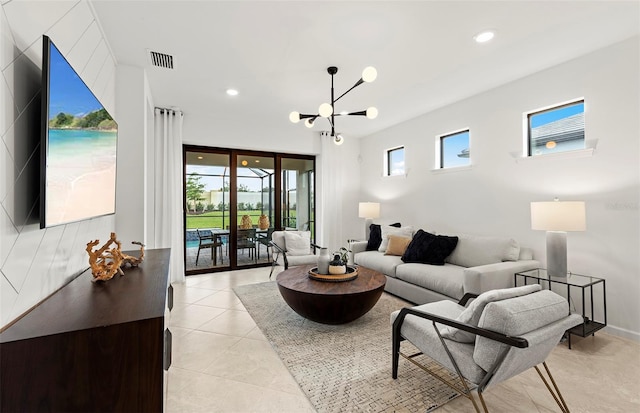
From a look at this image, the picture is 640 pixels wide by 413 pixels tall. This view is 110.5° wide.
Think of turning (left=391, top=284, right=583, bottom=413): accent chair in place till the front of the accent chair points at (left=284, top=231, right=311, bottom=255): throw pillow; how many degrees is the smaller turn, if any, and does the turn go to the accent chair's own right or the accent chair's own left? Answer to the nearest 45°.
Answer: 0° — it already faces it

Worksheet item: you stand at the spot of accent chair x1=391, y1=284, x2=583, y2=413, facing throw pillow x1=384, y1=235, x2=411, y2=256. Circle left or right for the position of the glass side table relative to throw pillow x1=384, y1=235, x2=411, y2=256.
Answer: right

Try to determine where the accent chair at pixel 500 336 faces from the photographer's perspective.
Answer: facing away from the viewer and to the left of the viewer

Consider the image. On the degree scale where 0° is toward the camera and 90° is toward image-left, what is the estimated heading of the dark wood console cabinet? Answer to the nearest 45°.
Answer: approximately 270°

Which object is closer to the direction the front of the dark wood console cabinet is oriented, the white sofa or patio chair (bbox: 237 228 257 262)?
the white sofa

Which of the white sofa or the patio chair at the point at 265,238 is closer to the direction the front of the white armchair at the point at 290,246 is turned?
the white sofa

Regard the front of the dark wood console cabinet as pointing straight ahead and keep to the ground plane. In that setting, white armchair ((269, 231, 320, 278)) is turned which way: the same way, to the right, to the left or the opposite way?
to the right

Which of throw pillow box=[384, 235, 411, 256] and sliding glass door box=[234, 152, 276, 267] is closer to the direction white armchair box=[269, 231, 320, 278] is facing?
the throw pillow
